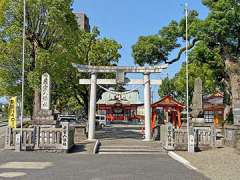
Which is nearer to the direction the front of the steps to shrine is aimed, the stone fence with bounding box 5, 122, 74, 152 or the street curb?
the street curb

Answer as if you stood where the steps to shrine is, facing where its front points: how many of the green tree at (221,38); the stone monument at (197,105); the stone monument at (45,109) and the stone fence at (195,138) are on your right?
1

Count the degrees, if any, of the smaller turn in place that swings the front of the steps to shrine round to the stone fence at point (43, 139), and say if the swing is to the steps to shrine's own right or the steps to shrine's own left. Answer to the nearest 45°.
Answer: approximately 90° to the steps to shrine's own right

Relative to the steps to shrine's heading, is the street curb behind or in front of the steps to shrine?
in front

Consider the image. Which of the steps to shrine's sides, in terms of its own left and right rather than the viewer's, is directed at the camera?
front

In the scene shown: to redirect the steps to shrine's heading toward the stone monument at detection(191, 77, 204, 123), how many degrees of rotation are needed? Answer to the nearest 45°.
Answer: approximately 135° to its left

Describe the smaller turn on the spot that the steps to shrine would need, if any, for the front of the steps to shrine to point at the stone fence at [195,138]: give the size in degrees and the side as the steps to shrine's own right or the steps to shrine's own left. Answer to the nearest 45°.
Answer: approximately 90° to the steps to shrine's own left

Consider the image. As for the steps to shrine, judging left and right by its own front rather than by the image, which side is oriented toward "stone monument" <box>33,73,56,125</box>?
right

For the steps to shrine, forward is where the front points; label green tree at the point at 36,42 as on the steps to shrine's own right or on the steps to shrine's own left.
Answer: on the steps to shrine's own right

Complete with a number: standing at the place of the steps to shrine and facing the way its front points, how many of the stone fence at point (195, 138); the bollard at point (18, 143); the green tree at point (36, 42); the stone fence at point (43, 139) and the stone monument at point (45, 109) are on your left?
1

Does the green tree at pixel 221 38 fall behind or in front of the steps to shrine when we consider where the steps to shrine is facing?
behind

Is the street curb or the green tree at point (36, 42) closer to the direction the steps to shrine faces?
the street curb
